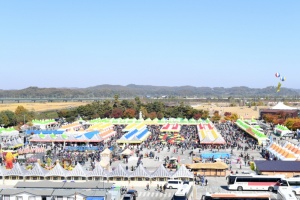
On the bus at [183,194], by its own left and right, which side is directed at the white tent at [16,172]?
right

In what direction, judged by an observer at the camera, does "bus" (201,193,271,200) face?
facing to the left of the viewer

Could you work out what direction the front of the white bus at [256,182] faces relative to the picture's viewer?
facing to the left of the viewer

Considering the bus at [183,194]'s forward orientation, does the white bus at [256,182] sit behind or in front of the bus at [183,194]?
behind

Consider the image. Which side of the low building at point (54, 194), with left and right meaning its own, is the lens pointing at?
front

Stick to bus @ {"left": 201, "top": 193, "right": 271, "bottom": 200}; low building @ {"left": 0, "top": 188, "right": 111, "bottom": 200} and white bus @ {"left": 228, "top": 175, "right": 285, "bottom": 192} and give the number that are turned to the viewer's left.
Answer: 2

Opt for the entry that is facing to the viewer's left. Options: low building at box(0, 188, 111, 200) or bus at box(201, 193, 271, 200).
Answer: the bus

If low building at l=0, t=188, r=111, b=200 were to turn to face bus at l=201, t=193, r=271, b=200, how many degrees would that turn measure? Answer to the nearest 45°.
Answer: approximately 90° to its left

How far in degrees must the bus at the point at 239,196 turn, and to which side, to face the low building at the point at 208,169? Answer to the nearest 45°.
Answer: approximately 90° to its right

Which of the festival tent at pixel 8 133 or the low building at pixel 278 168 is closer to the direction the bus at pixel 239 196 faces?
the festival tent

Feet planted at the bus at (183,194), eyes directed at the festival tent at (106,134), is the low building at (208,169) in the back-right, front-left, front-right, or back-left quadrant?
front-right

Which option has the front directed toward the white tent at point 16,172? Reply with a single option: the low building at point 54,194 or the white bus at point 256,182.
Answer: the white bus

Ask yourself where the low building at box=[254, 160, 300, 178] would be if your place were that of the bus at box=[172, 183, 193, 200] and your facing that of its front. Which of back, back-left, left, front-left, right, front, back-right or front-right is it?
back
